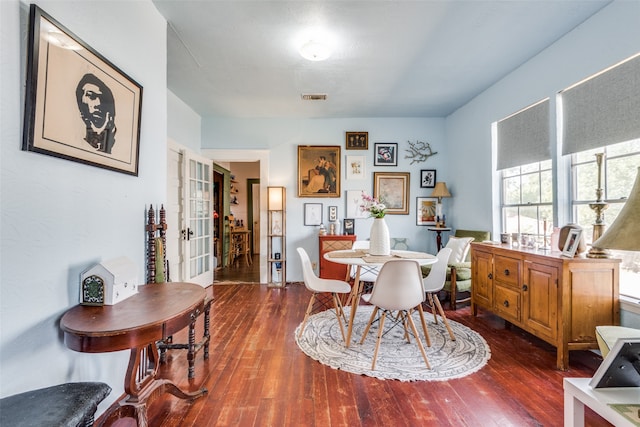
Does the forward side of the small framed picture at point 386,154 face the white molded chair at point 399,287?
yes

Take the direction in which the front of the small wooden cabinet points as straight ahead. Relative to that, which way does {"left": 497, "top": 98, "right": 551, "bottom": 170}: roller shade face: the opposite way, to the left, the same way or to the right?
to the right

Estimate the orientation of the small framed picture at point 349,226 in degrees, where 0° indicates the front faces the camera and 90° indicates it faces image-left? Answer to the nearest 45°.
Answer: approximately 0°

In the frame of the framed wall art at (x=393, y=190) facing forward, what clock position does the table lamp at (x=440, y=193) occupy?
The table lamp is roughly at 9 o'clock from the framed wall art.

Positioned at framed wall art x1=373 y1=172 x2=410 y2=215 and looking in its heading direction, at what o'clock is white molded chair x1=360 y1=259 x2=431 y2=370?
The white molded chair is roughly at 12 o'clock from the framed wall art.

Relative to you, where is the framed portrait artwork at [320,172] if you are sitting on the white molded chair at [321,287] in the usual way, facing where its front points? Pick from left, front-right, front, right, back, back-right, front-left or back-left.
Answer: left

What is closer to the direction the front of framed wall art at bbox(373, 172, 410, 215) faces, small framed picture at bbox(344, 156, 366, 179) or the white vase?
the white vase

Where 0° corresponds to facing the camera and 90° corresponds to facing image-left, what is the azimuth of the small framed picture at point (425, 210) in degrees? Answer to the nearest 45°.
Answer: approximately 0°

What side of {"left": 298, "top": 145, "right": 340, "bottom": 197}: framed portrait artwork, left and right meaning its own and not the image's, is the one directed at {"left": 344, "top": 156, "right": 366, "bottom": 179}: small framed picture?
left

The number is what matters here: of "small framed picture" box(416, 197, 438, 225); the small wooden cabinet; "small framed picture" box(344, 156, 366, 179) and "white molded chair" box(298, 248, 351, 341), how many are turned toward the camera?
3

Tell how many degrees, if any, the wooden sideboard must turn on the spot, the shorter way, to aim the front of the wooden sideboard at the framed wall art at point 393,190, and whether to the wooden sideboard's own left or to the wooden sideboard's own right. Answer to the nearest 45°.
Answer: approximately 90° to the wooden sideboard's own right

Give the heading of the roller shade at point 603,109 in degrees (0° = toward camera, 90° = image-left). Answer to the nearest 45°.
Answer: approximately 45°

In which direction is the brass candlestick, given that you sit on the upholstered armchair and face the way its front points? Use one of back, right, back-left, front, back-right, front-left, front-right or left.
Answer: left

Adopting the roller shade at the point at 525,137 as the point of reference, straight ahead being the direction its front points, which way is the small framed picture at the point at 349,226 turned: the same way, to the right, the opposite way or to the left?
to the left

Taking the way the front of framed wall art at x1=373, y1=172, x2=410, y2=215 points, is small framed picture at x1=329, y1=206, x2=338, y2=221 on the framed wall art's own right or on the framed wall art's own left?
on the framed wall art's own right
